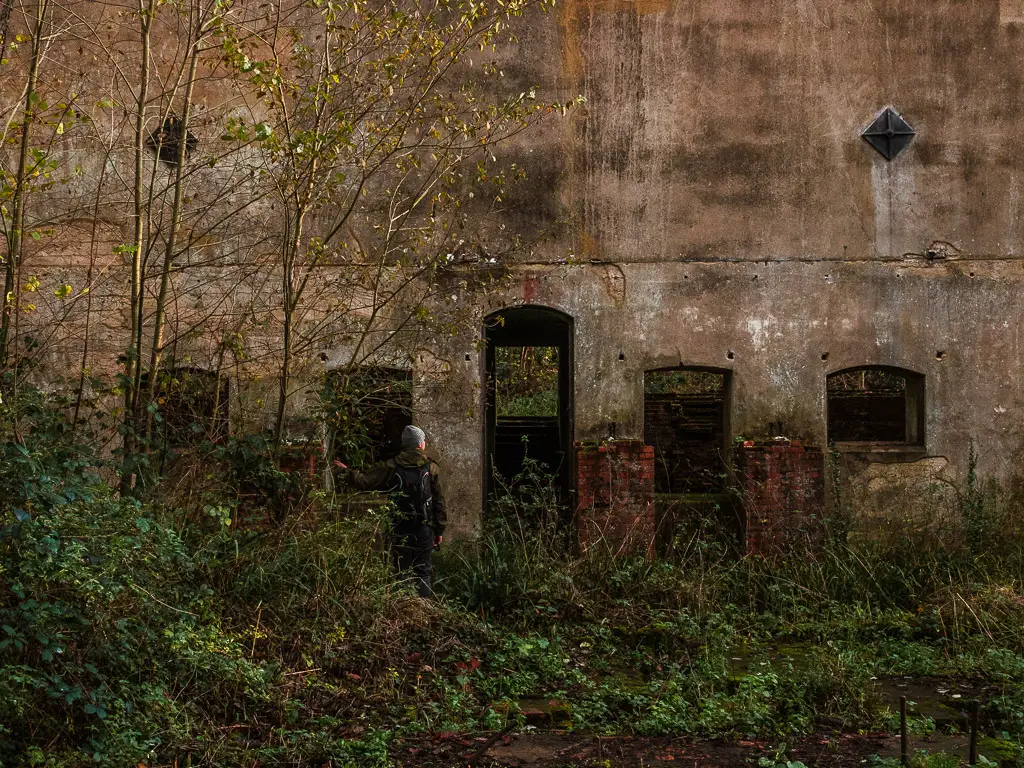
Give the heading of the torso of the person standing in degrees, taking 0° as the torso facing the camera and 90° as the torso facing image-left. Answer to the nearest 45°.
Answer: approximately 180°
